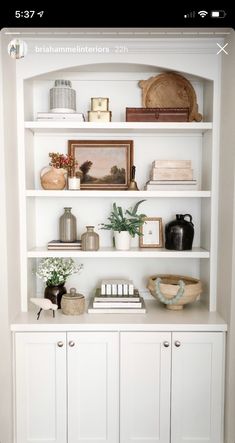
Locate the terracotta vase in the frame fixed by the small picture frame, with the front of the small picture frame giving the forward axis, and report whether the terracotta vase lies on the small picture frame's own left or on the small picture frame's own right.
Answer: on the small picture frame's own right

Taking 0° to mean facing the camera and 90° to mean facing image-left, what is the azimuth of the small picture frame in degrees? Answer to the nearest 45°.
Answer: approximately 0°

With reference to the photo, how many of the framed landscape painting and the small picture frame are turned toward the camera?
2
